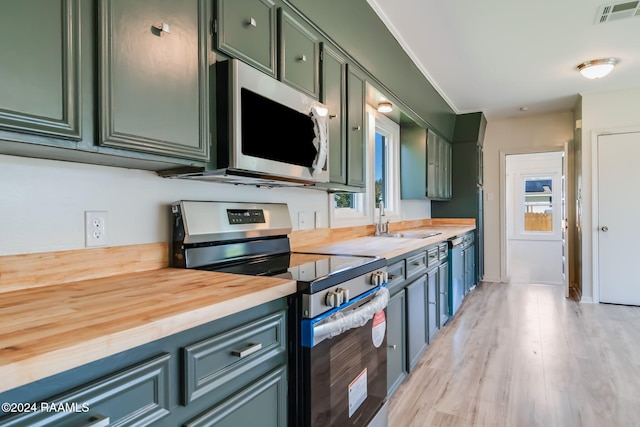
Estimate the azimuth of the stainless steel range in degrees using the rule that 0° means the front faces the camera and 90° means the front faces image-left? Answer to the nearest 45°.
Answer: approximately 315°

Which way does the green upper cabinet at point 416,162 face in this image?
to the viewer's right

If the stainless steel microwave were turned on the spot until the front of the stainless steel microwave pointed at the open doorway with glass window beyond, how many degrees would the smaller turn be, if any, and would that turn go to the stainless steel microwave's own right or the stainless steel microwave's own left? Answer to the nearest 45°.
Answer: approximately 90° to the stainless steel microwave's own left

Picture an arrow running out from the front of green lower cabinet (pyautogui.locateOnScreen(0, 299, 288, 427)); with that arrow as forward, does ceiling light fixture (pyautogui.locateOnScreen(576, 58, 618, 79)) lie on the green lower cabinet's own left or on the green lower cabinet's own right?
on the green lower cabinet's own left

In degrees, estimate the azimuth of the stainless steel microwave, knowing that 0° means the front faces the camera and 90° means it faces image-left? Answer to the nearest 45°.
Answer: approximately 315°

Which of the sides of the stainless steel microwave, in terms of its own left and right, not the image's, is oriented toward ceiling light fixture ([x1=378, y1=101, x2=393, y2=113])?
left

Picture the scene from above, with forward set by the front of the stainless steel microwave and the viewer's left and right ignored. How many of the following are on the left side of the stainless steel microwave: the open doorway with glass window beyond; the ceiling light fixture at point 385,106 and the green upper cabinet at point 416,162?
3

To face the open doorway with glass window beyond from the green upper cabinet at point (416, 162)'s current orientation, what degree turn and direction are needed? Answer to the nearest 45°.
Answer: approximately 45° to its left
